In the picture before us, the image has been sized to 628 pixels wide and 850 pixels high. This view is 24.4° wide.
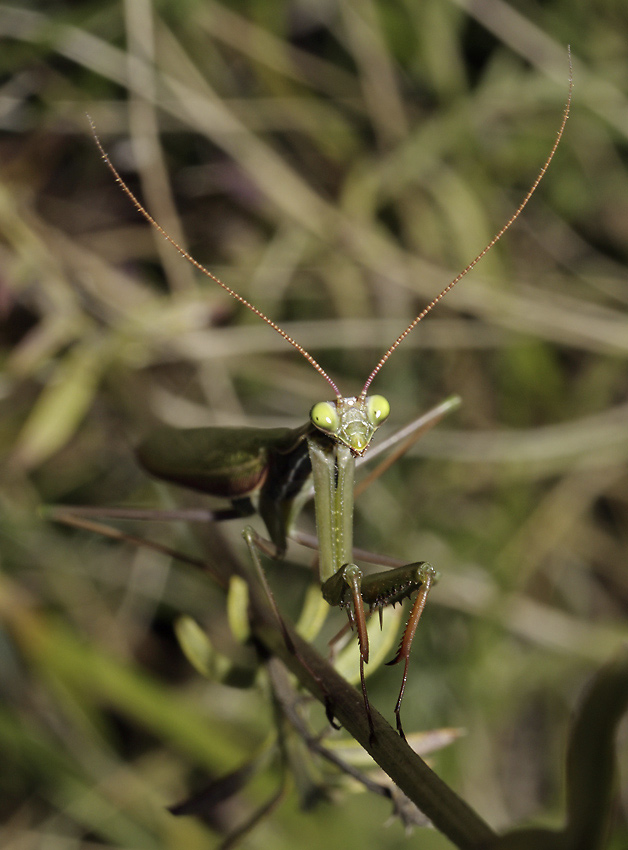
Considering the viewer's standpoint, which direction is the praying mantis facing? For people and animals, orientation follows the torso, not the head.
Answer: facing the viewer and to the right of the viewer
